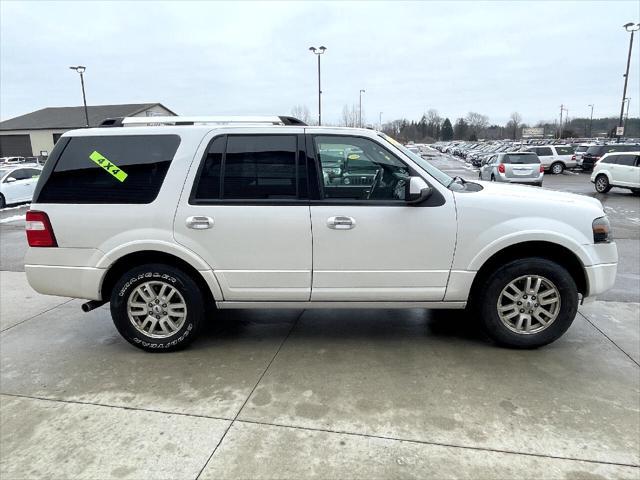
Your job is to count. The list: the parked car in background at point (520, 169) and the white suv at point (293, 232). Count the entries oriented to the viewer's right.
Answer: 1

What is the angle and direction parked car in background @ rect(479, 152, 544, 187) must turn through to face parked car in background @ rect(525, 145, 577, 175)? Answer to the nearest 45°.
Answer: approximately 45° to its right

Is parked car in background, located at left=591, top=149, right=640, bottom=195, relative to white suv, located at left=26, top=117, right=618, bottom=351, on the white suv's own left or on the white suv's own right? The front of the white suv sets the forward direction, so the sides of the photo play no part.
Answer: on the white suv's own left

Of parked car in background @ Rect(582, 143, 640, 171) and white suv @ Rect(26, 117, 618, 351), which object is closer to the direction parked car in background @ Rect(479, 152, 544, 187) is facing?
the parked car in background

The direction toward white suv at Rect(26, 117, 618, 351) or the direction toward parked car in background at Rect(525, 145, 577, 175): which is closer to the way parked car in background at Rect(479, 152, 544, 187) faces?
the parked car in background

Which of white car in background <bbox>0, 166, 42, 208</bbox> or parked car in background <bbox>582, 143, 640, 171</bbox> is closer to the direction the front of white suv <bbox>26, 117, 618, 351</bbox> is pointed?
the parked car in background

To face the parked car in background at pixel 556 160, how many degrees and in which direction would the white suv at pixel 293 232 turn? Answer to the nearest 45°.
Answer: approximately 45° to its left

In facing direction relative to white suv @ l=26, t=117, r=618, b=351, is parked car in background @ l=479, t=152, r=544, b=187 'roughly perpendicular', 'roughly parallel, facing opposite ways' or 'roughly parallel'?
roughly perpendicular

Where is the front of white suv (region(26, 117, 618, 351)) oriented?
to the viewer's right

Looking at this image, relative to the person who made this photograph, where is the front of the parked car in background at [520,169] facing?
facing away from the viewer and to the left of the viewer

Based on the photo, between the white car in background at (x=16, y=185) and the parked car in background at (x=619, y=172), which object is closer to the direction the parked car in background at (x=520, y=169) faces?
the white car in background

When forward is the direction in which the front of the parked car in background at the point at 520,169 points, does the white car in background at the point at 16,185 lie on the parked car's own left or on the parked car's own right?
on the parked car's own left

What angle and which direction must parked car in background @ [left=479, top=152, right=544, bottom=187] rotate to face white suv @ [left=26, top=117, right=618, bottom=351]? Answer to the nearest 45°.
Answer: approximately 135° to its left

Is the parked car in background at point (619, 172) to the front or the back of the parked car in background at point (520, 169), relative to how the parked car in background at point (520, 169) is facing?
to the back
